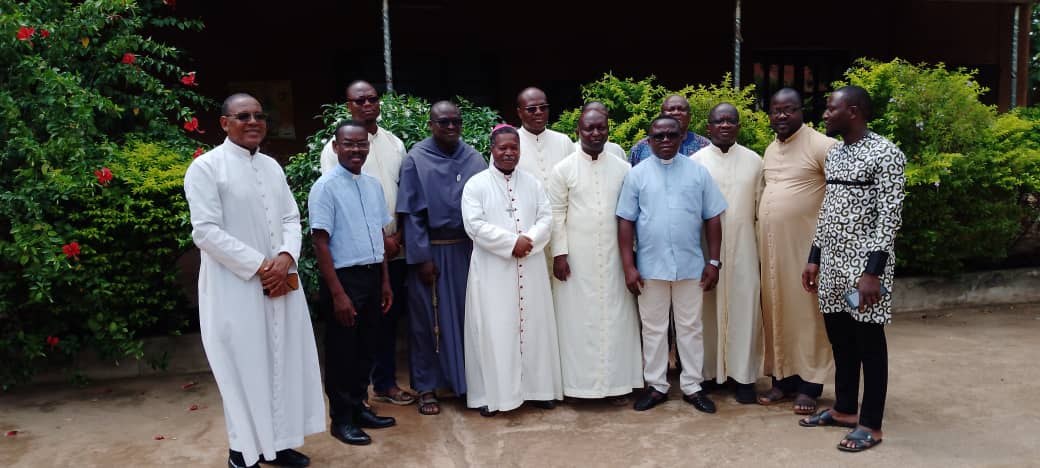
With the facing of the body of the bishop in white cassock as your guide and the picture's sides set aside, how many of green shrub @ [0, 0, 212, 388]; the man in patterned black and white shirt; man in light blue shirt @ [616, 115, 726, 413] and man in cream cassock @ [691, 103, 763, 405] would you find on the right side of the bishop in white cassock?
1

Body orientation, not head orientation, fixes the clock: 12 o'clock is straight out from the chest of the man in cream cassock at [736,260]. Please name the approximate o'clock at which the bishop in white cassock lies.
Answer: The bishop in white cassock is roughly at 2 o'clock from the man in cream cassock.

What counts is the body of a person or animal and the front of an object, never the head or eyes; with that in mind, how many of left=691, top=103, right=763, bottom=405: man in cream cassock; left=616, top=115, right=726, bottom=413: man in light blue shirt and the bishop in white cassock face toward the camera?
3

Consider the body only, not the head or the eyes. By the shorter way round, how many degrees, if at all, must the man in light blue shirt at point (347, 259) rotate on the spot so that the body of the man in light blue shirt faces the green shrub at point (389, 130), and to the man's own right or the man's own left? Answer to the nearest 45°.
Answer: approximately 135° to the man's own left

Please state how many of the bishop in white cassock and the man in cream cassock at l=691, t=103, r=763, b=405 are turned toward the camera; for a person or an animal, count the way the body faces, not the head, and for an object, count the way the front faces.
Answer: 2

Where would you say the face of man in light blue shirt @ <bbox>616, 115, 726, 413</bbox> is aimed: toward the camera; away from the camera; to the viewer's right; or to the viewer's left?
toward the camera

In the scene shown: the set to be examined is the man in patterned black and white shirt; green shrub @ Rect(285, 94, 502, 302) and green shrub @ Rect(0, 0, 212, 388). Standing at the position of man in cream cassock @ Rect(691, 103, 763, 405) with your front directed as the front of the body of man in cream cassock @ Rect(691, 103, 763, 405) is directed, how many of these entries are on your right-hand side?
2

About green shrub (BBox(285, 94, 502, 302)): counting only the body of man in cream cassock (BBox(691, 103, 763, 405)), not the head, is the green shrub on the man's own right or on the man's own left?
on the man's own right

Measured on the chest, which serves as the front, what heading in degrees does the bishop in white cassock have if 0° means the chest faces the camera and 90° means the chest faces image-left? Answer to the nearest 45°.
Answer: approximately 0°

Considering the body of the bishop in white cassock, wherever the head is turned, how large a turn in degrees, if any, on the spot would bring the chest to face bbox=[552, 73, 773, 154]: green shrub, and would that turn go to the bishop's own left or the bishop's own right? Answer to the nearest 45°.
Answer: approximately 135° to the bishop's own left

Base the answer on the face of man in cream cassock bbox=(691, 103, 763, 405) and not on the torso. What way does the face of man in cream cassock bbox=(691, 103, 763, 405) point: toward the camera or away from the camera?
toward the camera

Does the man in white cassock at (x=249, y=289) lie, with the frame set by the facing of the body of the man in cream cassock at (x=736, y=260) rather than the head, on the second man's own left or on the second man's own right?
on the second man's own right

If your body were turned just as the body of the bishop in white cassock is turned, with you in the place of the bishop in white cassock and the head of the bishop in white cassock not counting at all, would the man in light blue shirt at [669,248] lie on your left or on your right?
on your left

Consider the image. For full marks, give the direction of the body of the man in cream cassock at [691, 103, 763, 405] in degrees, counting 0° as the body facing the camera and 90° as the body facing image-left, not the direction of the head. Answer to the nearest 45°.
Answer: approximately 0°

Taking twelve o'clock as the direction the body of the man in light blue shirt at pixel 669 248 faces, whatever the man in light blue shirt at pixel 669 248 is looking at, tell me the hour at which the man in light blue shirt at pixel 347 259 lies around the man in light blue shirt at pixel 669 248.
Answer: the man in light blue shirt at pixel 347 259 is roughly at 2 o'clock from the man in light blue shirt at pixel 669 248.
